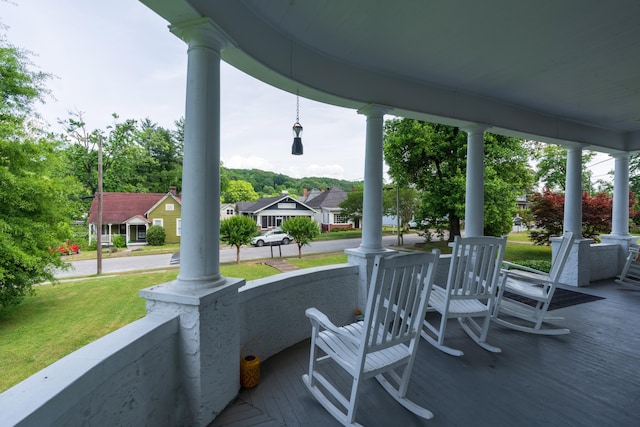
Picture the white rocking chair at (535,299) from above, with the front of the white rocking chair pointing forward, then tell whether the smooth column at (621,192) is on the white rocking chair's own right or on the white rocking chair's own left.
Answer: on the white rocking chair's own right

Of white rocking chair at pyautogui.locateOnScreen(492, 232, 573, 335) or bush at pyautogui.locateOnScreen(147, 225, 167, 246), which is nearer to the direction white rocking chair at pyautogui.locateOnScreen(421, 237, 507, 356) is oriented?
the bush

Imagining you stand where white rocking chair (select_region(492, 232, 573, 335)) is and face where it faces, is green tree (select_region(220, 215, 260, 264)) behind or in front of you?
in front

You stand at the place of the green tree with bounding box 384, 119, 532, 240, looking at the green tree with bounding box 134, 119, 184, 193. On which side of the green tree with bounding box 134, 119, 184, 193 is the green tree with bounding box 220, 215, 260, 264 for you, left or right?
left

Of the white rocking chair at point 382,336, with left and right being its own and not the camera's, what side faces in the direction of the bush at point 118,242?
front

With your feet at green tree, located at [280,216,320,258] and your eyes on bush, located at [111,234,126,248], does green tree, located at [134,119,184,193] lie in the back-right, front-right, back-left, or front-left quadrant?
front-right

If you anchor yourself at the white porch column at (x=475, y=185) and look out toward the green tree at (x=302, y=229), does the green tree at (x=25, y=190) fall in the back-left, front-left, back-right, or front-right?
front-left

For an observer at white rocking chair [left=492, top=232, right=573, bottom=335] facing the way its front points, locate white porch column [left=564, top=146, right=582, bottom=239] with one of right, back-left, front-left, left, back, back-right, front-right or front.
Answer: right

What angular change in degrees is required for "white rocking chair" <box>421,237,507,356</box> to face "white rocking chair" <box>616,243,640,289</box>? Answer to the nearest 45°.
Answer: approximately 90° to its right

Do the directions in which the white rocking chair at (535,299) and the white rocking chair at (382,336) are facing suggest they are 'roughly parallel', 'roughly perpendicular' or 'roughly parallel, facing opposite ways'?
roughly parallel

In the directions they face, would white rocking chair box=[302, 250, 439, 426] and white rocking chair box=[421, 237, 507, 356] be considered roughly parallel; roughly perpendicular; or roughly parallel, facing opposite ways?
roughly parallel

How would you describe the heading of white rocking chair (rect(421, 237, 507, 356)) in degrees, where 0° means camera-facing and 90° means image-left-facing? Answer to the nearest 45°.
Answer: approximately 135°

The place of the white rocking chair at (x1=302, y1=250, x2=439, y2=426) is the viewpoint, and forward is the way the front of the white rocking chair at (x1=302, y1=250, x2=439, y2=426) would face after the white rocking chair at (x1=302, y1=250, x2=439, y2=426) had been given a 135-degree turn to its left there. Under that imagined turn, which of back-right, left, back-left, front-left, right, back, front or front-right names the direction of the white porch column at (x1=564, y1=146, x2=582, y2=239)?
back-left

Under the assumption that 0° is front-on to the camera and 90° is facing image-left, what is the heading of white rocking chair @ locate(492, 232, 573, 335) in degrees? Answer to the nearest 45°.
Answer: approximately 90°

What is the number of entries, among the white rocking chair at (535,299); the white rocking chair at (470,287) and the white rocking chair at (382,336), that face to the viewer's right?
0

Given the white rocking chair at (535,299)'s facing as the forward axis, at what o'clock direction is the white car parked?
The white car parked is roughly at 1 o'clock from the white rocking chair.

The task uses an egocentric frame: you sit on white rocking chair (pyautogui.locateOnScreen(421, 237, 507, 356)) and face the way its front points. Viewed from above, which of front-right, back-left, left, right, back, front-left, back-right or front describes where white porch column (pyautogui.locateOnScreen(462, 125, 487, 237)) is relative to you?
front-right

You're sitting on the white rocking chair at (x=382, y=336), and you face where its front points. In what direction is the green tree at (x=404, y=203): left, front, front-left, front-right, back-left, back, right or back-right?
front-right
